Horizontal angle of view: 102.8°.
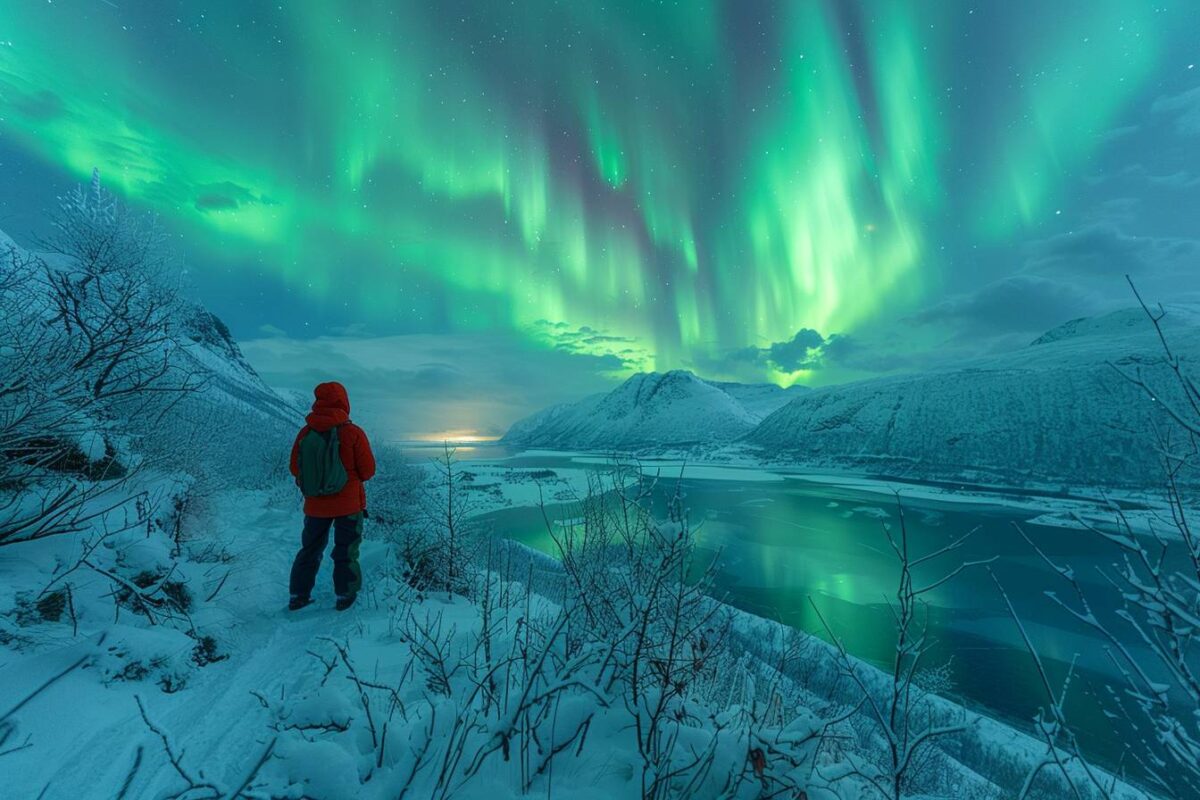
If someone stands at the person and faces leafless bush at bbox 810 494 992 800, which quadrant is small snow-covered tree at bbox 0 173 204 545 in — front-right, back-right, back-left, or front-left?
back-right

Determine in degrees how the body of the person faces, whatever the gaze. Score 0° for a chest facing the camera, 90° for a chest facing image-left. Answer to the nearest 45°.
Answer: approximately 225°

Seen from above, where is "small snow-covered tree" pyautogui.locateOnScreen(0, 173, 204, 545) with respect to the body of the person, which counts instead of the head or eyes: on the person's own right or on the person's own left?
on the person's own left

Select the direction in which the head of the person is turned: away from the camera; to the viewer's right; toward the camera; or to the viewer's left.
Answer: away from the camera

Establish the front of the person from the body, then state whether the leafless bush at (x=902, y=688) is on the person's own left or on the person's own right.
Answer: on the person's own right
